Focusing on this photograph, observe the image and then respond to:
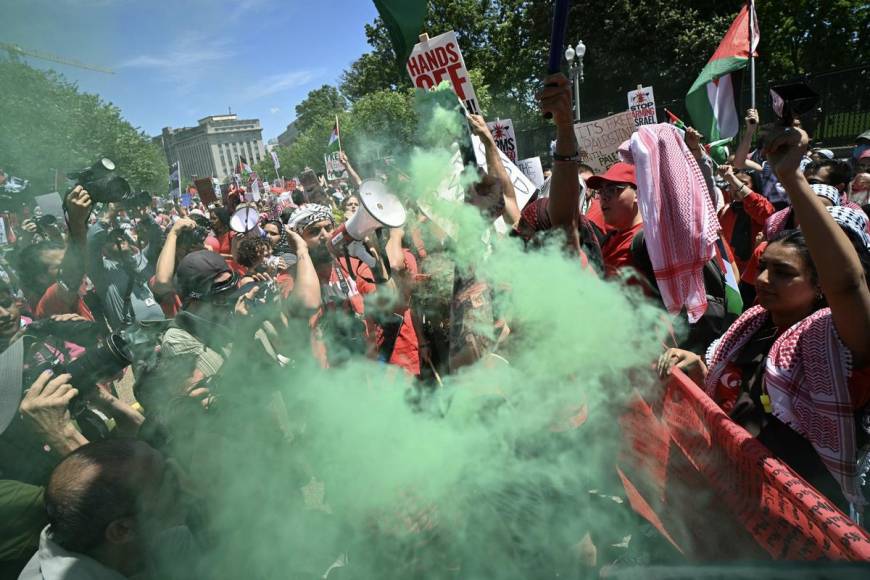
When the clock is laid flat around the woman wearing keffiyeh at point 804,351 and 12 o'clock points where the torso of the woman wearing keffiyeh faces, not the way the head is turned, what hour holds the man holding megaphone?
The man holding megaphone is roughly at 2 o'clock from the woman wearing keffiyeh.

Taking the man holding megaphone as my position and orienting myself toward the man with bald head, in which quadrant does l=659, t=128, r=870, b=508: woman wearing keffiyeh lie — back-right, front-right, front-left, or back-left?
front-left

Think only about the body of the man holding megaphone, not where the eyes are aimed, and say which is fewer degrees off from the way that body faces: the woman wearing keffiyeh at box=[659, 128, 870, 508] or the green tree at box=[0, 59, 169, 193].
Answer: the woman wearing keffiyeh

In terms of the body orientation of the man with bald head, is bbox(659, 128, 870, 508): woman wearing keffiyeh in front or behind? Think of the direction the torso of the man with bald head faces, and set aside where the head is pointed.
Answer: in front

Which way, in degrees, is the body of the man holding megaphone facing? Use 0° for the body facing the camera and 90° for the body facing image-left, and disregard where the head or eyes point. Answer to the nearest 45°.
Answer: approximately 315°

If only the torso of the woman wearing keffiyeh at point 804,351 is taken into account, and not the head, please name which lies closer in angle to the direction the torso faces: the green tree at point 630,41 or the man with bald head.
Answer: the man with bald head

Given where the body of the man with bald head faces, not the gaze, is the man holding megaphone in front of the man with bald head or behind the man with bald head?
in front

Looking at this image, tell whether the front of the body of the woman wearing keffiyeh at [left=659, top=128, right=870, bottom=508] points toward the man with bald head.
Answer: yes

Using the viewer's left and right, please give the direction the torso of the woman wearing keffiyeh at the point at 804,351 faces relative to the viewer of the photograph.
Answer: facing the viewer and to the left of the viewer

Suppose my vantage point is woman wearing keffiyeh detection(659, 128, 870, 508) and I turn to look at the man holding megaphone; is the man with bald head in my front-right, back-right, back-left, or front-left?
front-left

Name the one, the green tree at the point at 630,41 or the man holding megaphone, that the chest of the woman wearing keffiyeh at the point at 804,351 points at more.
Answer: the man holding megaphone

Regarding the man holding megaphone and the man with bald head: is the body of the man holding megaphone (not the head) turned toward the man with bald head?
no
